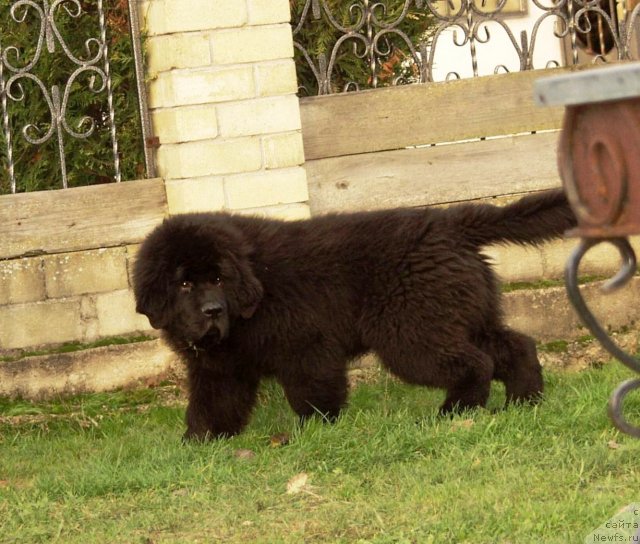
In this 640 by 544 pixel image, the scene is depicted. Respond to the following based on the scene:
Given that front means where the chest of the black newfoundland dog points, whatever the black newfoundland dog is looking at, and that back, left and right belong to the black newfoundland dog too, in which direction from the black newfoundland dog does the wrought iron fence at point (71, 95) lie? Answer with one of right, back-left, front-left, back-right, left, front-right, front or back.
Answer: front-right

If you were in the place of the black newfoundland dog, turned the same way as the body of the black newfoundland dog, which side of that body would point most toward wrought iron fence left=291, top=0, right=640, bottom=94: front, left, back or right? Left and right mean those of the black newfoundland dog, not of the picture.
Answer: right

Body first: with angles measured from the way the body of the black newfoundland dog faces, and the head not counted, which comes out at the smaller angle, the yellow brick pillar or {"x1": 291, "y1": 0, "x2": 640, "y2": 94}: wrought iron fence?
the yellow brick pillar

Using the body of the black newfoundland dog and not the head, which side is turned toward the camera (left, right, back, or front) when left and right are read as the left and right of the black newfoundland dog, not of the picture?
left

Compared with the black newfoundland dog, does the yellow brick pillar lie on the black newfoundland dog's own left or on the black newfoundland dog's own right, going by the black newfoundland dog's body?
on the black newfoundland dog's own right

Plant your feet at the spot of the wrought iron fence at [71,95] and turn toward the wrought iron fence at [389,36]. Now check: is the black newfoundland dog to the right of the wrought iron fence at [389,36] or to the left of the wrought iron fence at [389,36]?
right
